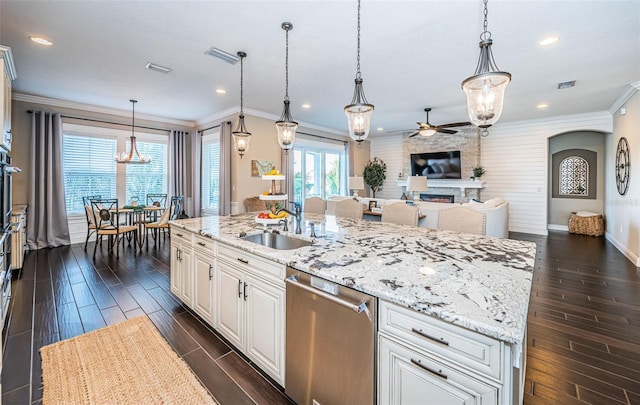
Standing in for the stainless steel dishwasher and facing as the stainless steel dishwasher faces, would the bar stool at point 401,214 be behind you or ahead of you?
behind

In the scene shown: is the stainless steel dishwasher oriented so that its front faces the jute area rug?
no

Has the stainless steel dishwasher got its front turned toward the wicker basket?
no

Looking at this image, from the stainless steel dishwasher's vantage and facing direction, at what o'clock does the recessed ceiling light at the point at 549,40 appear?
The recessed ceiling light is roughly at 6 o'clock from the stainless steel dishwasher.

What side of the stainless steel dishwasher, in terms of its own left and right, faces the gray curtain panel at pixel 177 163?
right

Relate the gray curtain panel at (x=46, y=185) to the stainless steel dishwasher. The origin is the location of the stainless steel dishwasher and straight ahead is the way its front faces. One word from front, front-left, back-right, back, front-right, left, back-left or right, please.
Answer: right

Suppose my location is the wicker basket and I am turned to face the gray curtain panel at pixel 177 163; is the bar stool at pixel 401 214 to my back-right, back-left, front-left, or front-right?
front-left

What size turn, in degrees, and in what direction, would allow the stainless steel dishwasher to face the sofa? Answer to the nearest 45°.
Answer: approximately 180°

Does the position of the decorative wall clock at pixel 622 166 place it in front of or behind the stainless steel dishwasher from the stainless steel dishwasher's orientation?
behind

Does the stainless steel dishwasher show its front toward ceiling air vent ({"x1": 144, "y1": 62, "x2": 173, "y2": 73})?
no

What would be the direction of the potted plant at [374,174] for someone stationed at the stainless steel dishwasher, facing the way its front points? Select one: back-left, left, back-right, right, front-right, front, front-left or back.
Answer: back-right

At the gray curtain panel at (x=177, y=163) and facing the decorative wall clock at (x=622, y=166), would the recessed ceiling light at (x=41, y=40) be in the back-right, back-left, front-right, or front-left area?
front-right

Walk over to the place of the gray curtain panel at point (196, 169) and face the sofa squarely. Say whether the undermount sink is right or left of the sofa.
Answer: right

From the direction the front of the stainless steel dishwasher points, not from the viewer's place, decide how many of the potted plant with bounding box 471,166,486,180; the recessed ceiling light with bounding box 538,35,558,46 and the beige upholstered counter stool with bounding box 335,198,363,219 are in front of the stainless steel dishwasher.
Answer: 0

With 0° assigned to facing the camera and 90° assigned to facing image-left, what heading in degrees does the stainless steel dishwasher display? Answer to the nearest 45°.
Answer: approximately 45°

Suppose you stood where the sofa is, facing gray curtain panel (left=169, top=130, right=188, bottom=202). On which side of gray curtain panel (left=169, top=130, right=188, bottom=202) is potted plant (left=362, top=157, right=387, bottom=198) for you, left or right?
right

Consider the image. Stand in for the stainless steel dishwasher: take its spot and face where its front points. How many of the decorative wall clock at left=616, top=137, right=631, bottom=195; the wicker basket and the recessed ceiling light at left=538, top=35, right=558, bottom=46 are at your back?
3
